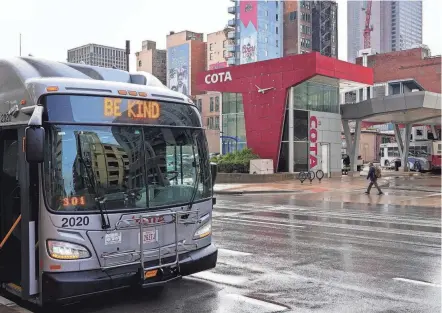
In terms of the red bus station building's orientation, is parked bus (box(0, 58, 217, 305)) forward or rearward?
forward

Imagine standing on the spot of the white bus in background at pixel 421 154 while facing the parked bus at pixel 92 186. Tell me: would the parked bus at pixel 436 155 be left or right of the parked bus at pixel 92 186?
left

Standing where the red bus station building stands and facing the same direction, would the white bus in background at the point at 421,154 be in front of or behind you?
behind

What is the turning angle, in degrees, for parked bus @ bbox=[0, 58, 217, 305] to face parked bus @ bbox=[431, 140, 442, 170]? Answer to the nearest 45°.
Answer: approximately 90° to its left

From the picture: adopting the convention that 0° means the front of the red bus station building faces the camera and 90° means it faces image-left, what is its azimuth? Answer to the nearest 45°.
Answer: approximately 45°

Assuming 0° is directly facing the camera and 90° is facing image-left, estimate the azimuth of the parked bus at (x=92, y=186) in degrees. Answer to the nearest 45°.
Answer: approximately 315°

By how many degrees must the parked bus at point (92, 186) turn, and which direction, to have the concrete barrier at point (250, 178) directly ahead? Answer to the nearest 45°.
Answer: approximately 135° to its left

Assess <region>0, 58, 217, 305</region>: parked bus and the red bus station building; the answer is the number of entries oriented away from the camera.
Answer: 0

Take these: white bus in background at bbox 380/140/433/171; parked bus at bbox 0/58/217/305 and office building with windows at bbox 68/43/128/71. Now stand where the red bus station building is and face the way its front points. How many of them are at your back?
1

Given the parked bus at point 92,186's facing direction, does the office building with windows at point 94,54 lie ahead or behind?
behind

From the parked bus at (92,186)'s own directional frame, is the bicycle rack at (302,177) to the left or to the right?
on its left

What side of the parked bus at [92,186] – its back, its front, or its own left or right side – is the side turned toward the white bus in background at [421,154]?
left
